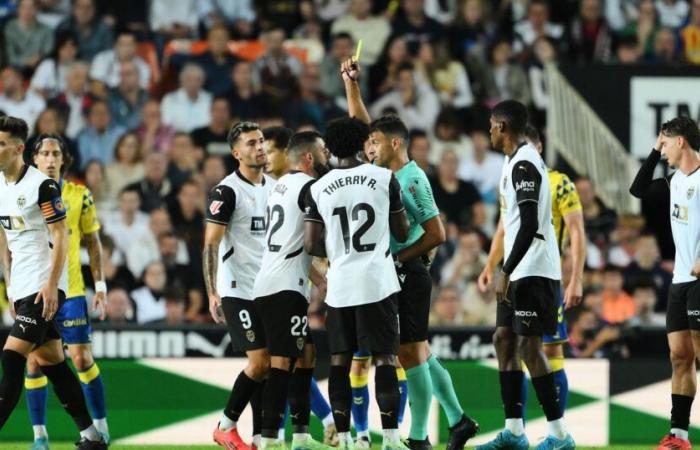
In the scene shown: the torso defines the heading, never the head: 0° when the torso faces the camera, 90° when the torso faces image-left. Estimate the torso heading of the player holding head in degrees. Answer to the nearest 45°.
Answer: approximately 45°

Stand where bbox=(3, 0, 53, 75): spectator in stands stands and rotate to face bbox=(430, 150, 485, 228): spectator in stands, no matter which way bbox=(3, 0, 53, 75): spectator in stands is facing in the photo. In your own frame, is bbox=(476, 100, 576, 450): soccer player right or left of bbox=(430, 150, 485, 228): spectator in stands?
right

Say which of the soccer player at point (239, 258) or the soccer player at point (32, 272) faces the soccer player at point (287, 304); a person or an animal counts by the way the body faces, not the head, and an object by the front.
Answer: the soccer player at point (239, 258)

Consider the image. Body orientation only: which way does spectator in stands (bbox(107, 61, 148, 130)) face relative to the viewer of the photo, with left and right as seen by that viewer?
facing the viewer

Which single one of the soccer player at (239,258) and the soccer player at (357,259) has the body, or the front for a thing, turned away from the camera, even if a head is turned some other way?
the soccer player at (357,259)

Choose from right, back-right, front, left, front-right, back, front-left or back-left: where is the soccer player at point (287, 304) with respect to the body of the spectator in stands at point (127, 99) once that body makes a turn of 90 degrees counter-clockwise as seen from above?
right

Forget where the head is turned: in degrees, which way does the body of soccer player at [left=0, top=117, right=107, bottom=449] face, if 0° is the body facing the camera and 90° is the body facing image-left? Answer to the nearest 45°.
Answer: approximately 45°

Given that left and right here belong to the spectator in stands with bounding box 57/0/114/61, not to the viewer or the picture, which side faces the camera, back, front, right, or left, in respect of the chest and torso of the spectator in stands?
front

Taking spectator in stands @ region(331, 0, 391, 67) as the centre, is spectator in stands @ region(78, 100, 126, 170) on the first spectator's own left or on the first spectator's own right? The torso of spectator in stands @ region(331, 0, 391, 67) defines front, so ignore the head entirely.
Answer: on the first spectator's own right

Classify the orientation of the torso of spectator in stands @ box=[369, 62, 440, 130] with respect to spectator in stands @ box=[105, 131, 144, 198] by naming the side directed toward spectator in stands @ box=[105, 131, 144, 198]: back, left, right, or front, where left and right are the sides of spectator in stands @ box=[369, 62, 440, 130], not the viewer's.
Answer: right

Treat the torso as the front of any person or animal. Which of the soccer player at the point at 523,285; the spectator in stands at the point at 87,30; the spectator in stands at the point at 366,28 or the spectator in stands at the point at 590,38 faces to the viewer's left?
the soccer player

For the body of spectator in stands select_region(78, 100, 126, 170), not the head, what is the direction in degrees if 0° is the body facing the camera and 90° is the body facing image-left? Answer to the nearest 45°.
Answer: approximately 0°

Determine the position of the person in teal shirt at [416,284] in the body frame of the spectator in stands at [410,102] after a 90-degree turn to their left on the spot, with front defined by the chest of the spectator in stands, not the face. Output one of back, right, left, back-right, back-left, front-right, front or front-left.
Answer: right

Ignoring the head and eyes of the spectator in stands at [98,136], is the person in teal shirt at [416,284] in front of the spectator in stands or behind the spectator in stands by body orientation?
in front

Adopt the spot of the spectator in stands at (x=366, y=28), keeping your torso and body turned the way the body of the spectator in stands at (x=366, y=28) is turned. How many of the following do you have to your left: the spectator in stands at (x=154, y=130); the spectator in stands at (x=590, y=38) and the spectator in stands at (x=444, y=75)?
2
